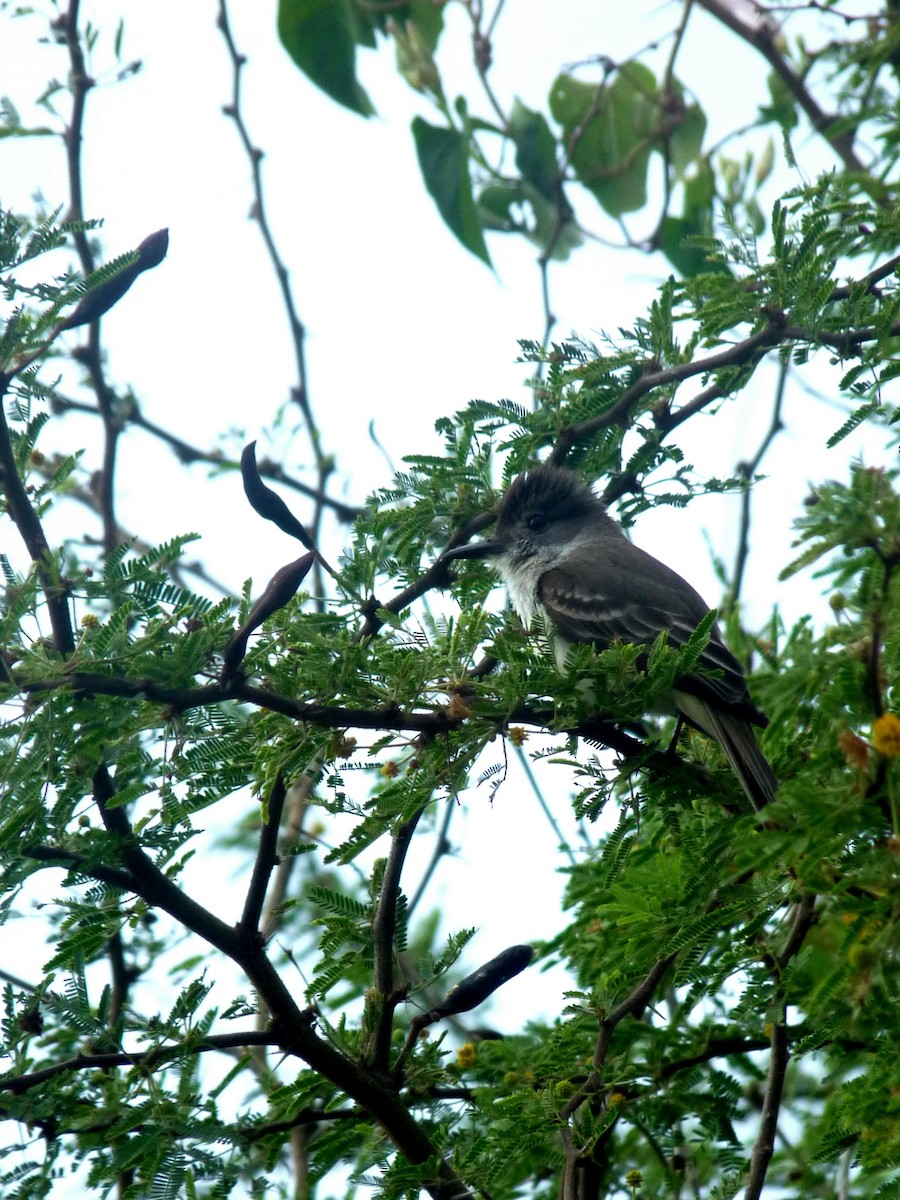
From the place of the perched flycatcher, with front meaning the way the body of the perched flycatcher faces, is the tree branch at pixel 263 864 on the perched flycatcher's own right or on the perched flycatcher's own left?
on the perched flycatcher's own left

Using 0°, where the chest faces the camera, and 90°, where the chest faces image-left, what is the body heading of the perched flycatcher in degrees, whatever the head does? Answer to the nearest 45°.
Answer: approximately 90°

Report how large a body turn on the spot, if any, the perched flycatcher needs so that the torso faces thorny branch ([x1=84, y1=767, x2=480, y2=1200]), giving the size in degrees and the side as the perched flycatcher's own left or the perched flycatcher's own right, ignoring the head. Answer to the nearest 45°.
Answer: approximately 45° to the perched flycatcher's own left

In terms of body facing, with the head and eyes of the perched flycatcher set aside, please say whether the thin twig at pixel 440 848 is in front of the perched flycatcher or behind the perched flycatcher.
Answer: in front
